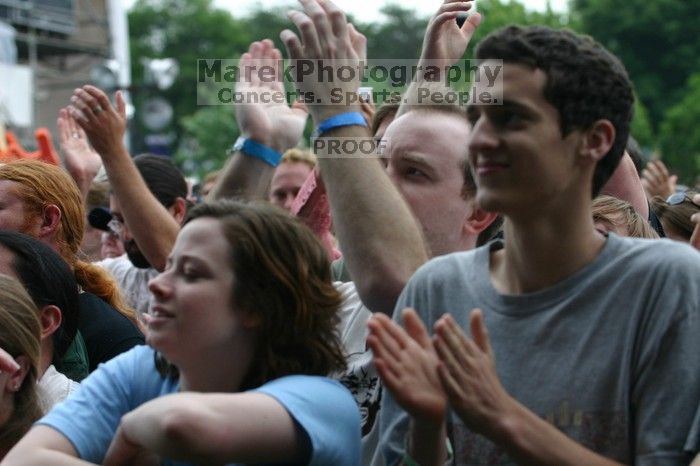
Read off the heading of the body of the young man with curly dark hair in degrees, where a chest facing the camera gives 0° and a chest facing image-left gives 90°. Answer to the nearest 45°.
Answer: approximately 45°

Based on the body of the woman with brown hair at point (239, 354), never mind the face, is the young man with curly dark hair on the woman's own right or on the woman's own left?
on the woman's own left

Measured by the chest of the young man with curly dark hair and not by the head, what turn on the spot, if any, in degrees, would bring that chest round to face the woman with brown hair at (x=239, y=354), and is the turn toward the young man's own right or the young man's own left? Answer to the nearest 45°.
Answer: approximately 45° to the young man's own right

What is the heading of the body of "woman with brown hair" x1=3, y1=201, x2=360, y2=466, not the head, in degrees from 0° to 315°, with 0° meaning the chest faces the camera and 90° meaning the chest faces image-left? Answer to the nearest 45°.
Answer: approximately 45°
